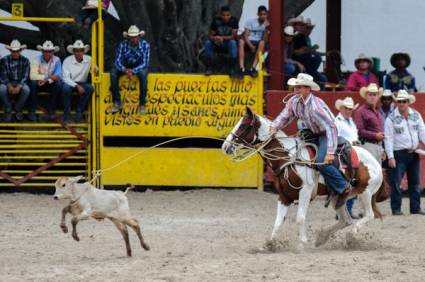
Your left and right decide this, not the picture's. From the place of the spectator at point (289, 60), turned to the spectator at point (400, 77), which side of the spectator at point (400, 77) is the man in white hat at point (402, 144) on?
right

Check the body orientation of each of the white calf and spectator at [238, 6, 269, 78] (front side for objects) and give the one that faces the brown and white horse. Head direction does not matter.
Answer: the spectator

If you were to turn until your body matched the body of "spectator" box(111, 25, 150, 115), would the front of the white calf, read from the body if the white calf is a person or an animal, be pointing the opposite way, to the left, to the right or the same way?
to the right

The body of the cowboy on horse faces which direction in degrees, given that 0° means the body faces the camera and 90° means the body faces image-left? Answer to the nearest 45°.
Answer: approximately 45°

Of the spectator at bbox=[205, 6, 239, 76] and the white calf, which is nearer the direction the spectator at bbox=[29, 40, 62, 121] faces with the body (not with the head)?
the white calf

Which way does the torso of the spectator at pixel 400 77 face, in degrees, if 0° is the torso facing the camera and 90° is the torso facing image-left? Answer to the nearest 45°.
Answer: approximately 0°

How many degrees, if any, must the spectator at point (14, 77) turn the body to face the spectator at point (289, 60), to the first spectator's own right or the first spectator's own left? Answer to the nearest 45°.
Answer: approximately 90° to the first spectator's own left
